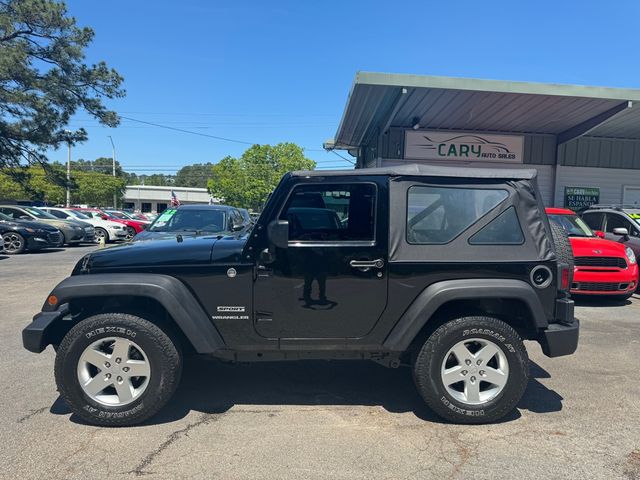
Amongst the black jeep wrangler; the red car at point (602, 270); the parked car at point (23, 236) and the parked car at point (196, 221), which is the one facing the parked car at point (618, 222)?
the parked car at point (23, 236)

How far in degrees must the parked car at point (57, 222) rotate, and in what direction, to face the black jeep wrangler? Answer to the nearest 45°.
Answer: approximately 45° to its right

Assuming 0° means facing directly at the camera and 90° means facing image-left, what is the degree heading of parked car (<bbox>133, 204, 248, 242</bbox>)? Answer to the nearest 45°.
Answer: approximately 45°

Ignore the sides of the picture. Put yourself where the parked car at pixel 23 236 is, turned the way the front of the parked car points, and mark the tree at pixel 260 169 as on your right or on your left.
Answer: on your left

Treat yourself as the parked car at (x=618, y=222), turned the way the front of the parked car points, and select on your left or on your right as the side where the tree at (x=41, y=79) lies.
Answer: on your right

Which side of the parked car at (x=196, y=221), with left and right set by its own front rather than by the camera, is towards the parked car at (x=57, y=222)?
right

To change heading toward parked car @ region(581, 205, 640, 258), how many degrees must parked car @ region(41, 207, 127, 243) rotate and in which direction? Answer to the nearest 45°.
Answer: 0° — it already faces it

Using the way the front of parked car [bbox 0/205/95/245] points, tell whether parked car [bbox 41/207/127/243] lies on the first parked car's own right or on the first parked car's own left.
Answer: on the first parked car's own left

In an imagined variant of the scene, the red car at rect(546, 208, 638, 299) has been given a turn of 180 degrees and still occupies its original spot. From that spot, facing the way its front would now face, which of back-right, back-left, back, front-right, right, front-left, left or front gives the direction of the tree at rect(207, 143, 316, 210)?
front

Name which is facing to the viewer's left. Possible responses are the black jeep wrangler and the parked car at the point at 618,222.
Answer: the black jeep wrangler

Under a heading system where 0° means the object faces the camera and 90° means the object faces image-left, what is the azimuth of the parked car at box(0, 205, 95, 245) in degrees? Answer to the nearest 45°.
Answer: approximately 315°

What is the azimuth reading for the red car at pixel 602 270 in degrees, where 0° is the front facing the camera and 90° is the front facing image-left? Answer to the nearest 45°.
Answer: approximately 315°
